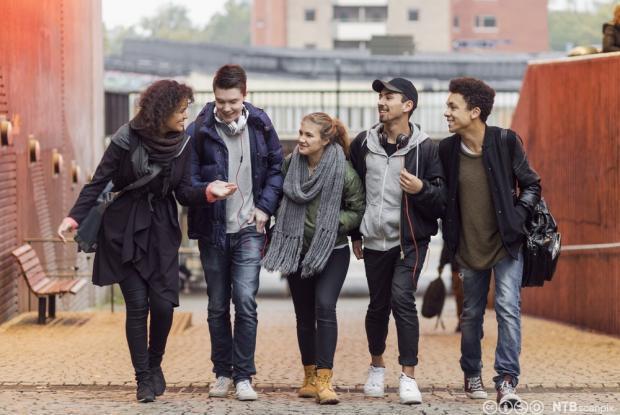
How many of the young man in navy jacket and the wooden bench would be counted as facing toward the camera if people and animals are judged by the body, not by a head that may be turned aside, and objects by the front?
1

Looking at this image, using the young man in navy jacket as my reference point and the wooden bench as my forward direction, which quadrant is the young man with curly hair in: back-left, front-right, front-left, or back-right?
back-right

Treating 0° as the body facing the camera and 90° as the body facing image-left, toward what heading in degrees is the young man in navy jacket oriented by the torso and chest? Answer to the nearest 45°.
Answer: approximately 0°

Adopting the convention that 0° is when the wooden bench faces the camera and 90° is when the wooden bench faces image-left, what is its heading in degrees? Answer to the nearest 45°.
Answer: approximately 270°

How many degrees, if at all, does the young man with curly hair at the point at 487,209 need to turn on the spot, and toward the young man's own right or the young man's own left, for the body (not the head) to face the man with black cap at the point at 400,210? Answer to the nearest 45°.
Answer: approximately 45° to the young man's own right

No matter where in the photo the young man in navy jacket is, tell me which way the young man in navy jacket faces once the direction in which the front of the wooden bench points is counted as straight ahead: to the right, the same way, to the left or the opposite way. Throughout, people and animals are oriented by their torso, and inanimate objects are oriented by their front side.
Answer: to the right

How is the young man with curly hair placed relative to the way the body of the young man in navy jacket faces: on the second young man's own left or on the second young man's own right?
on the second young man's own left

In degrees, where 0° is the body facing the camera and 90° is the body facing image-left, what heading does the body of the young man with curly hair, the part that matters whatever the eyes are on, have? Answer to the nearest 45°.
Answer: approximately 45°

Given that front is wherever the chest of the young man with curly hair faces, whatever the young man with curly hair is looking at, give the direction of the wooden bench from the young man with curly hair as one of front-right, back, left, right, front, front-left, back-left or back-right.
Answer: right
